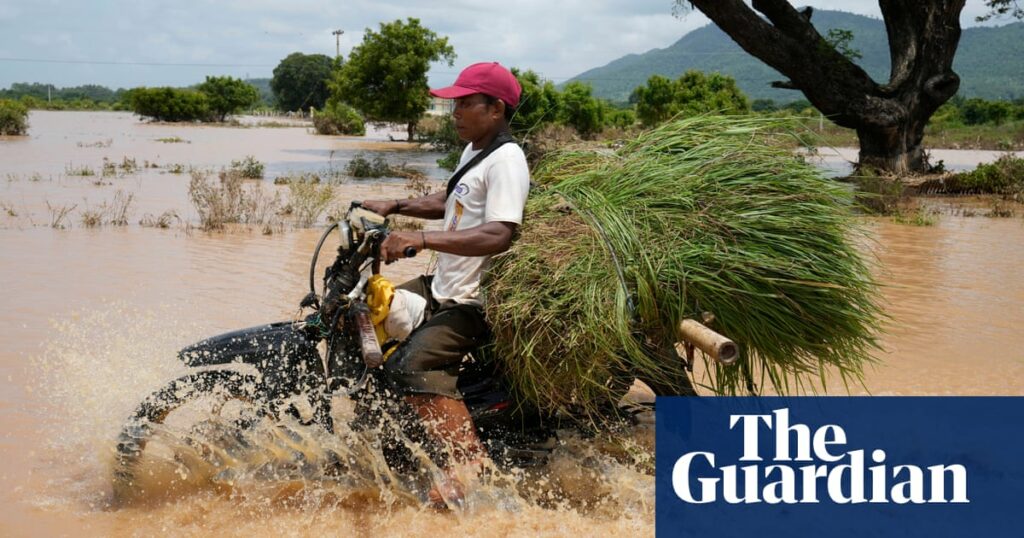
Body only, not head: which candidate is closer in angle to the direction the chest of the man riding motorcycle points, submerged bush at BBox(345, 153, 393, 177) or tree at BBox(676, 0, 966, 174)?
the submerged bush

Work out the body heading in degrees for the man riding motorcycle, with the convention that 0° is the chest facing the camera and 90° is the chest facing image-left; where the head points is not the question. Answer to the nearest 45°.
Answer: approximately 90°

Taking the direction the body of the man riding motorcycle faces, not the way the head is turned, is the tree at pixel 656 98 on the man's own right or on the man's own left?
on the man's own right

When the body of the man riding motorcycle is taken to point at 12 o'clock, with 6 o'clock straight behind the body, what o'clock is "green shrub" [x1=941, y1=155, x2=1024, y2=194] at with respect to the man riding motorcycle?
The green shrub is roughly at 4 o'clock from the man riding motorcycle.

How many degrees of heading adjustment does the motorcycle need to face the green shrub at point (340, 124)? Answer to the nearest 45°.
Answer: approximately 90° to its right

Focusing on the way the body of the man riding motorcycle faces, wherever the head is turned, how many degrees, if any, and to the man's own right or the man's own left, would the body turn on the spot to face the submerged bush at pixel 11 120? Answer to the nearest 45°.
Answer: approximately 45° to the man's own right

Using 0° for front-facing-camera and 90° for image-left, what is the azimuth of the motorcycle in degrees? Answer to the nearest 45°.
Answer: approximately 90°

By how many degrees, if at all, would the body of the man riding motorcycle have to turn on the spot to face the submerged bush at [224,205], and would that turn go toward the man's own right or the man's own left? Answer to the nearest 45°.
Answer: approximately 90° to the man's own right

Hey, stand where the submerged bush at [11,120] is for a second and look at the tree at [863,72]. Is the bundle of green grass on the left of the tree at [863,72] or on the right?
right

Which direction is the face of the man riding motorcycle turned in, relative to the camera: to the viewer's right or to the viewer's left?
to the viewer's left

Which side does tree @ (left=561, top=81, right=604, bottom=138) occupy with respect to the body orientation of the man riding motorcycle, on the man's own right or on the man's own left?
on the man's own right

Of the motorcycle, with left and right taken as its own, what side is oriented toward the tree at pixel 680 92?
right
